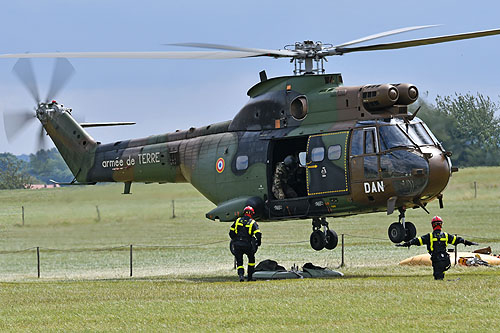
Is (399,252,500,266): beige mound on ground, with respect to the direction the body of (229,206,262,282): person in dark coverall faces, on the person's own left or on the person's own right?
on the person's own right

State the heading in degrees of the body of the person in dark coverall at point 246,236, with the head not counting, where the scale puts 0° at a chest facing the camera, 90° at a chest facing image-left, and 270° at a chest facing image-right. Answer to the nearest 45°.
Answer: approximately 180°

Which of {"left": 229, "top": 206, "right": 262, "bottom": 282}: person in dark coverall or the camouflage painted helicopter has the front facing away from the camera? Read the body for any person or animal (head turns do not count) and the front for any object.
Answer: the person in dark coverall

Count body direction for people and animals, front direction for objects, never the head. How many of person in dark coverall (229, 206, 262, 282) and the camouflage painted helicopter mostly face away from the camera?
1

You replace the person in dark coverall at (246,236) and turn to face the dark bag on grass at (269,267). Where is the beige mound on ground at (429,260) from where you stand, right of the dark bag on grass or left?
right

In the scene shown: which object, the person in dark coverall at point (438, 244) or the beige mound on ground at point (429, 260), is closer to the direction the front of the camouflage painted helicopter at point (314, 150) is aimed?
the person in dark coverall

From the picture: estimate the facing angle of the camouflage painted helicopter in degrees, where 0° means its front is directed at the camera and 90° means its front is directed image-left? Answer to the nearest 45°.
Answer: approximately 315°
